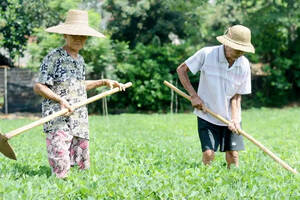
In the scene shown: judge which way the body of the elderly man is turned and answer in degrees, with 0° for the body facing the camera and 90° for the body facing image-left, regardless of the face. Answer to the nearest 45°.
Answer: approximately 315°

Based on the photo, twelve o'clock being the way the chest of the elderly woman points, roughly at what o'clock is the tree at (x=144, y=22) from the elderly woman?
The tree is roughly at 8 o'clock from the elderly woman.

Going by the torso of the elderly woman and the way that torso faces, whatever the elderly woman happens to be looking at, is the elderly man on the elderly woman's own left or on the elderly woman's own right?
on the elderly woman's own left

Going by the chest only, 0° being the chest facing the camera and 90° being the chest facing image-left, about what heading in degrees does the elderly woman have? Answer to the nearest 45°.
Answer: approximately 315°

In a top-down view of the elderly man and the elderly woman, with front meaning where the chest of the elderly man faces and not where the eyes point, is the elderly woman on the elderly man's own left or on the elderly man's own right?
on the elderly man's own right

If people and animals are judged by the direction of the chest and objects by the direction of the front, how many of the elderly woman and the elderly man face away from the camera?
0

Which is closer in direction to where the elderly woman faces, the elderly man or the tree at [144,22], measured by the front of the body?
the elderly man
